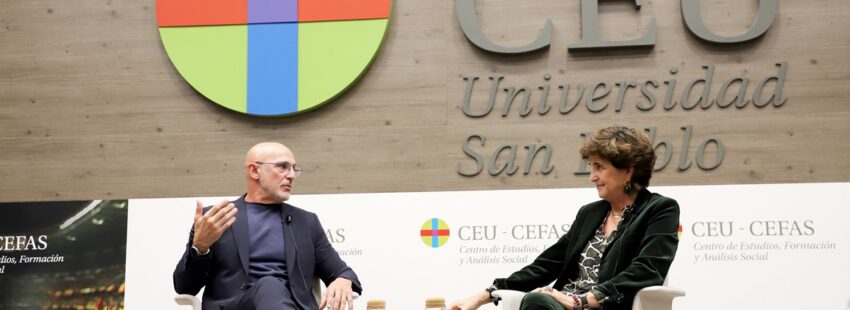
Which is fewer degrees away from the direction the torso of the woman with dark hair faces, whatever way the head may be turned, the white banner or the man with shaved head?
the man with shaved head

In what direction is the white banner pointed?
toward the camera

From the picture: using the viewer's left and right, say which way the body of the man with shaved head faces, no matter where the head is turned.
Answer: facing the viewer

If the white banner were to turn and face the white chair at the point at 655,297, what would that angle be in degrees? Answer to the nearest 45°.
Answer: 0° — it already faces it

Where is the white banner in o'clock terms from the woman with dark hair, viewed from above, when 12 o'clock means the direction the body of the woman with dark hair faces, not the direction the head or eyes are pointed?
The white banner is roughly at 4 o'clock from the woman with dark hair.

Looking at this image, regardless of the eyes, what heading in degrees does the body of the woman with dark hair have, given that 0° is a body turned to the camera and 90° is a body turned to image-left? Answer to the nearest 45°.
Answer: approximately 45°

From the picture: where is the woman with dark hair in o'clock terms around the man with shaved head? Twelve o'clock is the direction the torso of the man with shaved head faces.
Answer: The woman with dark hair is roughly at 10 o'clock from the man with shaved head.

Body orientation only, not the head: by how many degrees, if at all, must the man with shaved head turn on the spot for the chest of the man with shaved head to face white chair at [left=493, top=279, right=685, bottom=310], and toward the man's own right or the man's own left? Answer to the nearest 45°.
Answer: approximately 45° to the man's own left

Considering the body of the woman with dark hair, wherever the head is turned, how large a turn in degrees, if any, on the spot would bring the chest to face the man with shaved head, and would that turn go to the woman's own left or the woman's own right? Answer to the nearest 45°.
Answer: approximately 45° to the woman's own right

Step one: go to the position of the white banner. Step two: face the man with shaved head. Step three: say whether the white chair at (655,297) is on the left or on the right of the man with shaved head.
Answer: left

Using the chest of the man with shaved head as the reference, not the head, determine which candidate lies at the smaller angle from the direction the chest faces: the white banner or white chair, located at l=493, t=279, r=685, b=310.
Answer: the white chair
